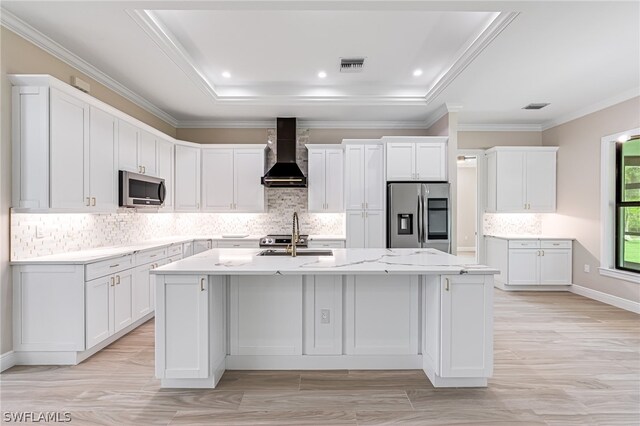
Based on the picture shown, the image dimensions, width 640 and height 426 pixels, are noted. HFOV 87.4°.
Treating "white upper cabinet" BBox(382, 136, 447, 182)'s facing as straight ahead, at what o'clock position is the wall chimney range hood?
The wall chimney range hood is roughly at 3 o'clock from the white upper cabinet.

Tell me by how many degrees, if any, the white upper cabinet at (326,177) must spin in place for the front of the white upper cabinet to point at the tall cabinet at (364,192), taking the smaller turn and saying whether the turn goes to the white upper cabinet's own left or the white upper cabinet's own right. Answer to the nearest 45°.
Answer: approximately 45° to the white upper cabinet's own left

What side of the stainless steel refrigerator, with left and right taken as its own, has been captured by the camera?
front

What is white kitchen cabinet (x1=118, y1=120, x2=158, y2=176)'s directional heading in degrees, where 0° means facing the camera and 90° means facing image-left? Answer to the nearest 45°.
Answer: approximately 315°

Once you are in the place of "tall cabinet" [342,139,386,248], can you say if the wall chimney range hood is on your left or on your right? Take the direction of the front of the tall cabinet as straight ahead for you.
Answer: on your right

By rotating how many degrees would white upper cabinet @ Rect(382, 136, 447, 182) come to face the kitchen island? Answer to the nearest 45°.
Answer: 0° — it already faces it

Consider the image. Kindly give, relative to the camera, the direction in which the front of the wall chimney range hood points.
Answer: facing the viewer

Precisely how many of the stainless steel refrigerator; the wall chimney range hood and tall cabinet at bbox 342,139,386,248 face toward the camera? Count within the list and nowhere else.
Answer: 3

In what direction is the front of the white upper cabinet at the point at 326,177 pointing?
toward the camera

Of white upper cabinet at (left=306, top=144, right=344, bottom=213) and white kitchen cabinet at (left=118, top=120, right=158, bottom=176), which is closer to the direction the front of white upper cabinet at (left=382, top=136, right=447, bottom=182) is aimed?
the white kitchen cabinet

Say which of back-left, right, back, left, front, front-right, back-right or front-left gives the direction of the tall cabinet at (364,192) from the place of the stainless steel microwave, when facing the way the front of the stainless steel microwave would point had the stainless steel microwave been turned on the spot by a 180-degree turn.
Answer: back-right

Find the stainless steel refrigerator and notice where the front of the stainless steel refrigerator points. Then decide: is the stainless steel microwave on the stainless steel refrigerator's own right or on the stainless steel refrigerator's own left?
on the stainless steel refrigerator's own right

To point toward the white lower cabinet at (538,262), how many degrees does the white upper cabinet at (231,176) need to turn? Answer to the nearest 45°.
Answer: approximately 90° to its left

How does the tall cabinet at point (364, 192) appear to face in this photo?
toward the camera

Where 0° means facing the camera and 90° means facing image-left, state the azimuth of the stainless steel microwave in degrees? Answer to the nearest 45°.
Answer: approximately 315°

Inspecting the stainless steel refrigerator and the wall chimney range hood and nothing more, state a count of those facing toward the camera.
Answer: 2

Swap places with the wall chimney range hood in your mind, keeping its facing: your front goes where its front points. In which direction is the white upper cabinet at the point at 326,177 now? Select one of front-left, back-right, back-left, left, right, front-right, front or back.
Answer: left
